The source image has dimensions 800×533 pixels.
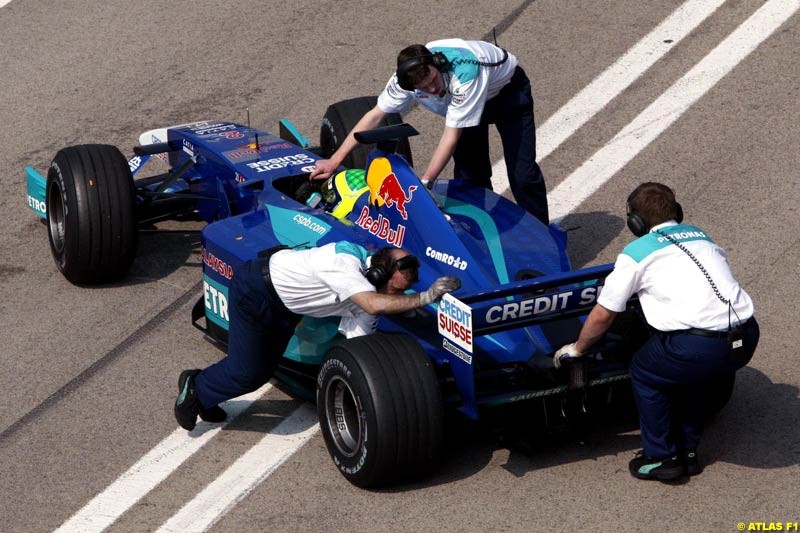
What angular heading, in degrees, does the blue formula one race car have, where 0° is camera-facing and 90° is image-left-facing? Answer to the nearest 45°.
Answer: approximately 135°

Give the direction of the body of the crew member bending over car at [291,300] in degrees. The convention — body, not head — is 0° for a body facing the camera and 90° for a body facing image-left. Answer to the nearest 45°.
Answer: approximately 270°

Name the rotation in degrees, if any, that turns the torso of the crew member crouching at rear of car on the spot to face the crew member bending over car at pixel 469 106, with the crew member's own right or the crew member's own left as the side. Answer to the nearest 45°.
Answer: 0° — they already face them

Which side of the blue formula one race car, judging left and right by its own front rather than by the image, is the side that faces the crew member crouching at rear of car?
back

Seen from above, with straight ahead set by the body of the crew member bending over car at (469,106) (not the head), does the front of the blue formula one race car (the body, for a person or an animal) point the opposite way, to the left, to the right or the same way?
to the right

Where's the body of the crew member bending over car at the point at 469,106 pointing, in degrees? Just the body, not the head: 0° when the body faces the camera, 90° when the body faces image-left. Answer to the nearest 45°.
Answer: approximately 45°
